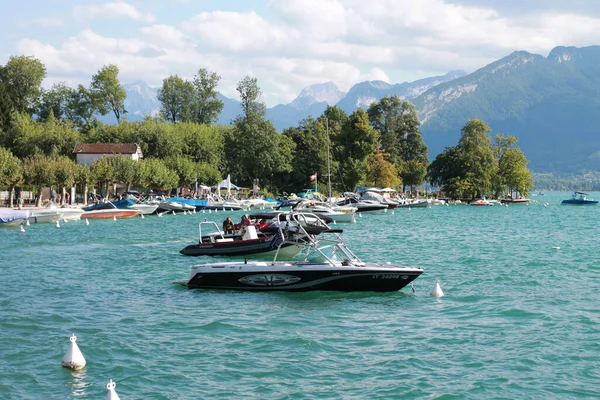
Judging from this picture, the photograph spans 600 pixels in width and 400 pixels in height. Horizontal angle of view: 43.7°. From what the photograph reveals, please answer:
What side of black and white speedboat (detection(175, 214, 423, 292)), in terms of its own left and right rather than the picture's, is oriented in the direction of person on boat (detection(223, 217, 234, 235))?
left

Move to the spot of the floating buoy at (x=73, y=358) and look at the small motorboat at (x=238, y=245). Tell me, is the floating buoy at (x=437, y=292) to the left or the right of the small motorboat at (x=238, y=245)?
right

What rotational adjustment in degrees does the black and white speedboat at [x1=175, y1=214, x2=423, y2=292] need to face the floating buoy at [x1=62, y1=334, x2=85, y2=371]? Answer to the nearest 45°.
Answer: approximately 135° to its right

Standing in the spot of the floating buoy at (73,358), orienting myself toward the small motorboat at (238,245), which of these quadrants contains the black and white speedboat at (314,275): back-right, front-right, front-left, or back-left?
front-right

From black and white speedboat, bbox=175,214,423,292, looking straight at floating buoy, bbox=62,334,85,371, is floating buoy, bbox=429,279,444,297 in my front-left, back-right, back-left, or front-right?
back-left

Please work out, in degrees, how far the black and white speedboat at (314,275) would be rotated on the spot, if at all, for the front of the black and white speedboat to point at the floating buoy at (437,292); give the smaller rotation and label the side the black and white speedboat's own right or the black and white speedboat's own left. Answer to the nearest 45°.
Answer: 0° — it already faces it

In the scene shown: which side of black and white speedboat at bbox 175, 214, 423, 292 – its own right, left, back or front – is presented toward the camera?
right
